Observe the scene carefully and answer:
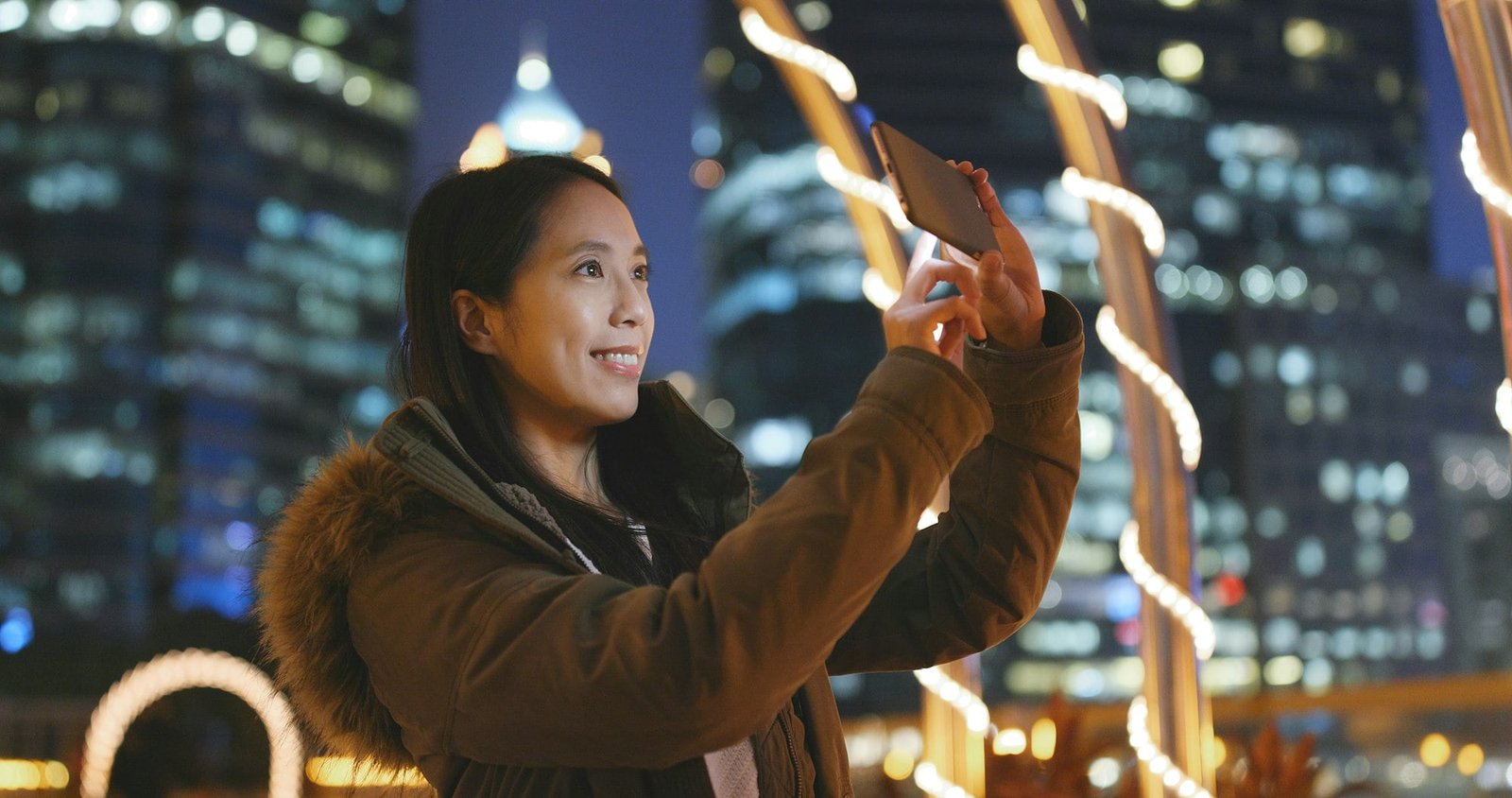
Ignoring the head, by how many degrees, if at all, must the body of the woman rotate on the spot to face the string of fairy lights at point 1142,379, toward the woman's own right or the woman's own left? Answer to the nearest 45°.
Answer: approximately 90° to the woman's own left

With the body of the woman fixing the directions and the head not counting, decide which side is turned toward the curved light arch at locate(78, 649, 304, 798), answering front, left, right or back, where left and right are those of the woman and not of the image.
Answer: back

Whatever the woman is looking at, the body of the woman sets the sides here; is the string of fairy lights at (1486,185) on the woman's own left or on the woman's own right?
on the woman's own left

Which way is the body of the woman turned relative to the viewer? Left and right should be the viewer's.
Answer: facing the viewer and to the right of the viewer

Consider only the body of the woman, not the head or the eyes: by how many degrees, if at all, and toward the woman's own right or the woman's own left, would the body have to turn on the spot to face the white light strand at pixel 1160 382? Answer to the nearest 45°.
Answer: approximately 90° to the woman's own left

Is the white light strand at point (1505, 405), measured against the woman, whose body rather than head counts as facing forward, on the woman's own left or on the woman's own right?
on the woman's own left
